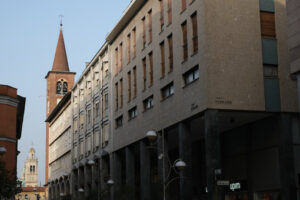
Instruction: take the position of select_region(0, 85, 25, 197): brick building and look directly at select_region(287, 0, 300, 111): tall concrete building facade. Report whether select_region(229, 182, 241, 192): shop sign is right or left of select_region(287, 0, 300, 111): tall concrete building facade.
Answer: left

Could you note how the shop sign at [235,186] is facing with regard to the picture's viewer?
facing the viewer

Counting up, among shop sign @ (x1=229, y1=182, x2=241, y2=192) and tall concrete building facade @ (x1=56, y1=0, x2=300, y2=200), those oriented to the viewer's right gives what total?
0

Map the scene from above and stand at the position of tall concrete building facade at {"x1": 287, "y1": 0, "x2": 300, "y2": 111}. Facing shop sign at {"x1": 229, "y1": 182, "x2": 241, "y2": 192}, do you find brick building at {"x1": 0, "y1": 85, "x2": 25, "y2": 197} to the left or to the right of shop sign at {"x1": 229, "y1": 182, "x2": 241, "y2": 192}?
left

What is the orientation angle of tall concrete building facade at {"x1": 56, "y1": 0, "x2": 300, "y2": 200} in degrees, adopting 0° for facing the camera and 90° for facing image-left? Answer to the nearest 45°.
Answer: approximately 45°

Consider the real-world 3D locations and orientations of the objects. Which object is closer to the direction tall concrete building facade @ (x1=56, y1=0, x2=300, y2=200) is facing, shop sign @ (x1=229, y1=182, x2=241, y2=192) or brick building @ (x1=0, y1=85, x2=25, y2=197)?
the brick building
